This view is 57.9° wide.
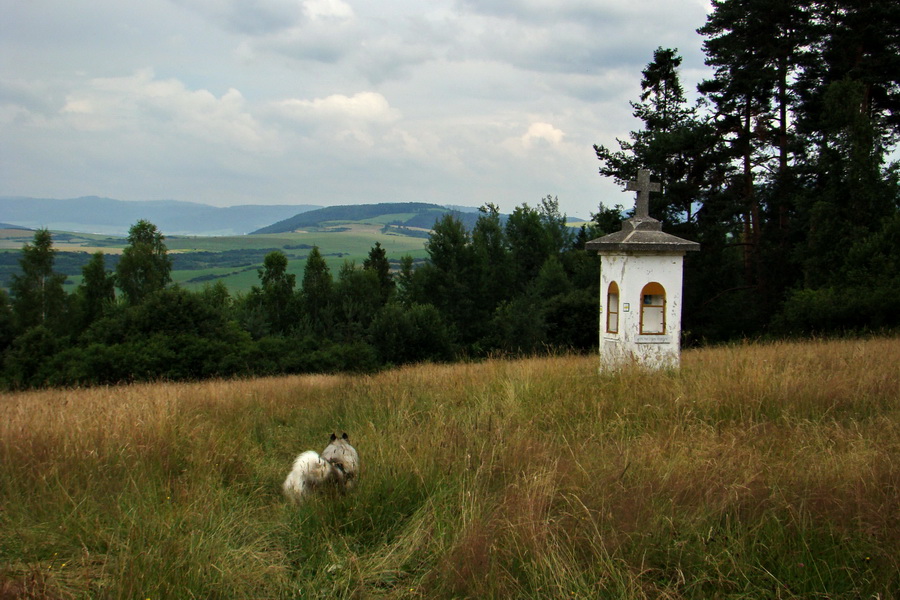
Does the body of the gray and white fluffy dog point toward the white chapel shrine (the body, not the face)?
yes

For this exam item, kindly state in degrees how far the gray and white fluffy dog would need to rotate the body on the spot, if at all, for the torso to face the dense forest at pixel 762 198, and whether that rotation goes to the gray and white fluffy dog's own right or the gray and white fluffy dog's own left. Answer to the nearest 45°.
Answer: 0° — it already faces it

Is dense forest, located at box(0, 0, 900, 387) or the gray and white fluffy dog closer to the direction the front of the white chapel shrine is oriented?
the gray and white fluffy dog

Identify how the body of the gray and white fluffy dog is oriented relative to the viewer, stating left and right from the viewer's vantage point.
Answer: facing away from the viewer and to the right of the viewer

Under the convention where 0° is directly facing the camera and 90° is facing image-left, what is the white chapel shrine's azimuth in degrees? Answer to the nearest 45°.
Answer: approximately 315°

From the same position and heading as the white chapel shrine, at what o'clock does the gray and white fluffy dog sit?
The gray and white fluffy dog is roughly at 2 o'clock from the white chapel shrine.

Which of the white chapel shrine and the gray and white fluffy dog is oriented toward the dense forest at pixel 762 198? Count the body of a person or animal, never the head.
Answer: the gray and white fluffy dog
